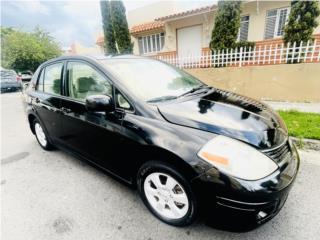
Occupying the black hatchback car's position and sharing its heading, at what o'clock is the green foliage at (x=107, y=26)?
The green foliage is roughly at 7 o'clock from the black hatchback car.

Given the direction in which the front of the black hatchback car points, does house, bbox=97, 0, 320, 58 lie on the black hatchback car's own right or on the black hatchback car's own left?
on the black hatchback car's own left

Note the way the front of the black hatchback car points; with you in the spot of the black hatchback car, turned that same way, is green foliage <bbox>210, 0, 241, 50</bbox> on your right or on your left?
on your left

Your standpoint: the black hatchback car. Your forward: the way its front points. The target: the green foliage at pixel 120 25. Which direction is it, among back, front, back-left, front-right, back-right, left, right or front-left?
back-left

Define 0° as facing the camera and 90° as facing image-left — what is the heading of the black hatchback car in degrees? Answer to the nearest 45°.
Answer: approximately 315°

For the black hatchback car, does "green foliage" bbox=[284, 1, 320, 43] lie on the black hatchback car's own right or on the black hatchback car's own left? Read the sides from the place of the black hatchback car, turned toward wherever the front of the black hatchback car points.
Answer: on the black hatchback car's own left
